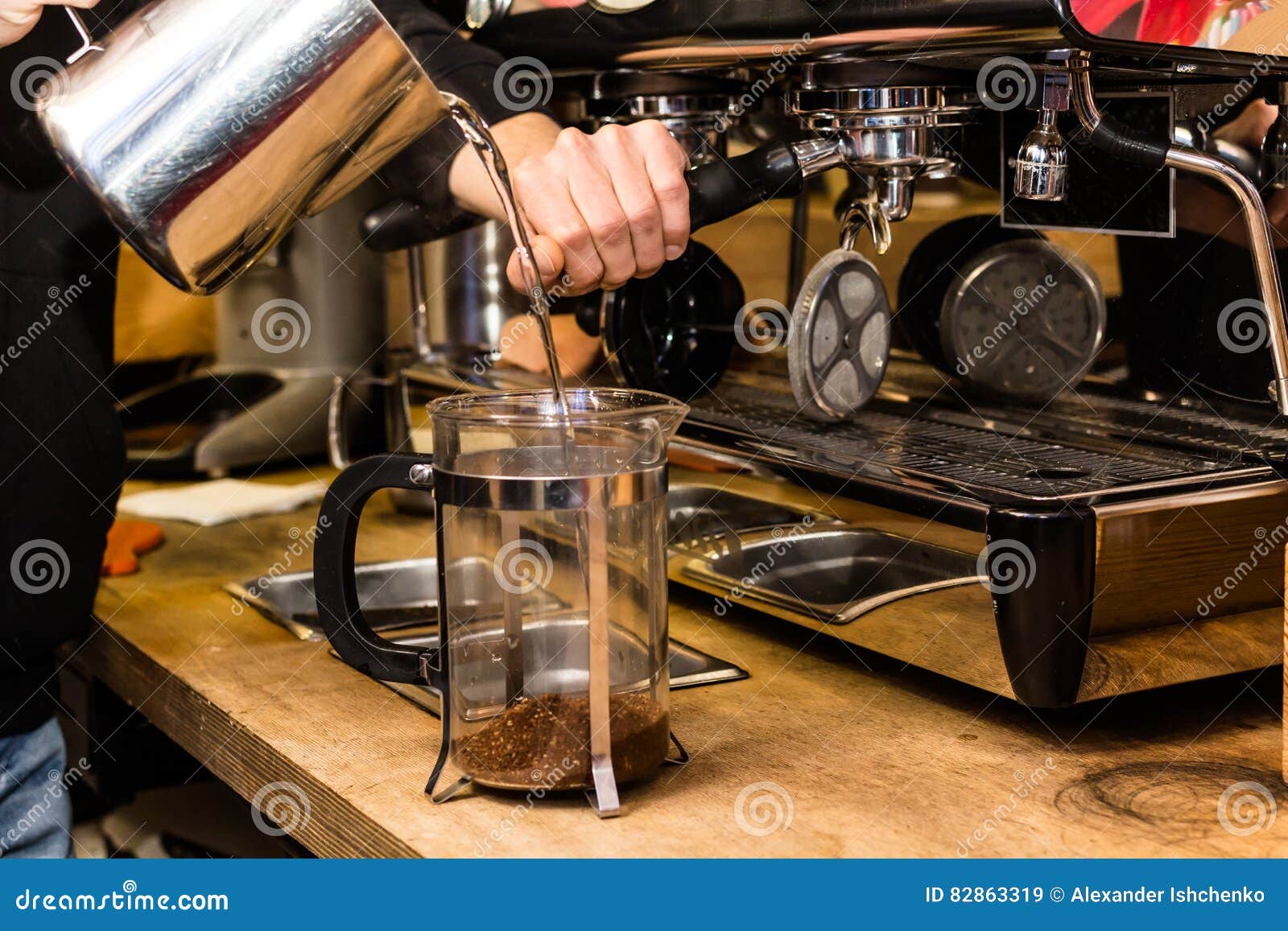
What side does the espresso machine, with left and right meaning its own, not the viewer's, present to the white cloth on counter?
right

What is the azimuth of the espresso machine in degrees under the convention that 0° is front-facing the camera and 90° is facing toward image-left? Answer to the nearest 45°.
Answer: approximately 45°
